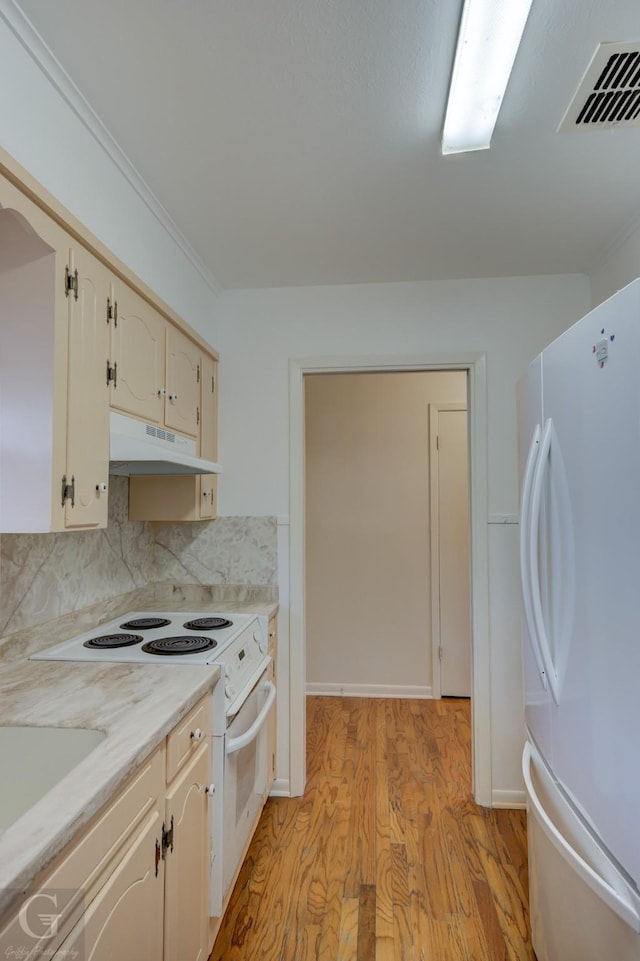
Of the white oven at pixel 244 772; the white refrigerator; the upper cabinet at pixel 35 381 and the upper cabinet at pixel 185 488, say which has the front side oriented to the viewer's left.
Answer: the white refrigerator

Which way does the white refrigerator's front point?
to the viewer's left

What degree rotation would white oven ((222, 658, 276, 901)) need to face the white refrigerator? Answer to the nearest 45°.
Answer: approximately 45° to its right

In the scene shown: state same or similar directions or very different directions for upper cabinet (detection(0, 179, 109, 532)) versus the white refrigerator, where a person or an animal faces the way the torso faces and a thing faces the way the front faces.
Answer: very different directions

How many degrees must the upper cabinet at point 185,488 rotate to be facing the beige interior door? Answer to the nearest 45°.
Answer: approximately 45° to its left

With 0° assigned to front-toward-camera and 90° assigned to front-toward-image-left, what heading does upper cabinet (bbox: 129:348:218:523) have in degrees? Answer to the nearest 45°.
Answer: approximately 270°

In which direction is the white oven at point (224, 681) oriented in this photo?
to the viewer's right

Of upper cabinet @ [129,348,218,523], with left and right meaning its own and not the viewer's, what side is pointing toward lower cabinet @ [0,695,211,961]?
right

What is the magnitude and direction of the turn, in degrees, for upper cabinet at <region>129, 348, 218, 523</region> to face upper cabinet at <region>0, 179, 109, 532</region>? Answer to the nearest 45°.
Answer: approximately 90° to its right
